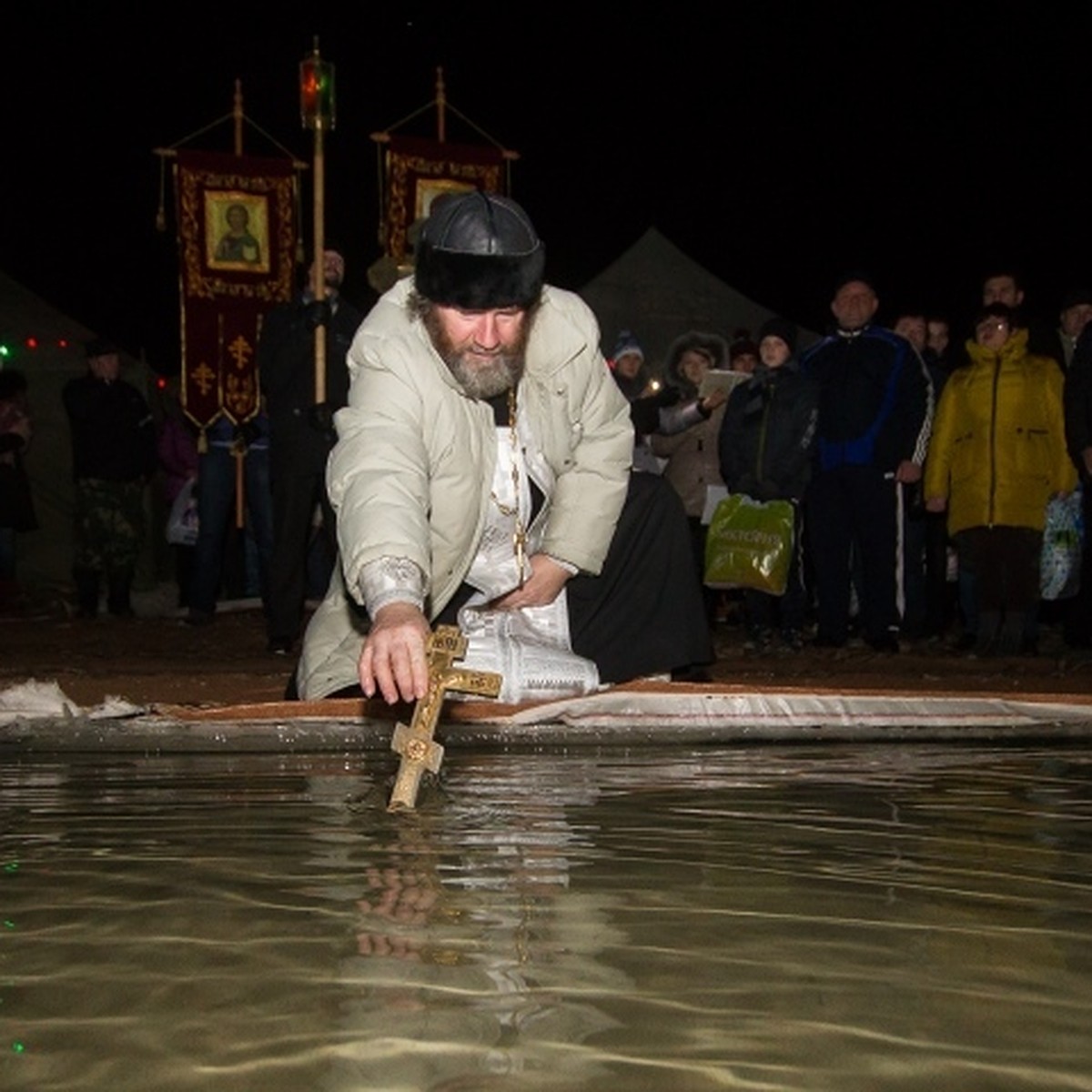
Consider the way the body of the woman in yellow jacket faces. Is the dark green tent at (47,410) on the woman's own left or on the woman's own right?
on the woman's own right

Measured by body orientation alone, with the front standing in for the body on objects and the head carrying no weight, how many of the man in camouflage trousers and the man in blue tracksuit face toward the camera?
2

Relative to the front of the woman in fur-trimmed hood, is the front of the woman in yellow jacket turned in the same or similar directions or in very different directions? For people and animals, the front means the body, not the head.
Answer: same or similar directions

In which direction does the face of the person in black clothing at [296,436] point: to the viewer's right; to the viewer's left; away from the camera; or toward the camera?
toward the camera

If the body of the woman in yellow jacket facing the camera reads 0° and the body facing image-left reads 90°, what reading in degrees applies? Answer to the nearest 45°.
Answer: approximately 0°

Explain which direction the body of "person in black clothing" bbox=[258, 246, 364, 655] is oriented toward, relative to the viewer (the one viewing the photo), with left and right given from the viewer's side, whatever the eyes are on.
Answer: facing the viewer and to the right of the viewer

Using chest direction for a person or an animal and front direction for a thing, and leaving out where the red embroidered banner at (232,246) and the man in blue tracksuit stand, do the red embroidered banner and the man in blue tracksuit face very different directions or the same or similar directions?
same or similar directions

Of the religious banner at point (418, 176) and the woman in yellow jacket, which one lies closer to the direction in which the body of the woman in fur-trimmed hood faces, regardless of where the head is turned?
the woman in yellow jacket

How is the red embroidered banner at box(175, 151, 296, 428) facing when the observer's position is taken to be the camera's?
facing the viewer

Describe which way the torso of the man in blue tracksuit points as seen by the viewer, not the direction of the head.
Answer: toward the camera

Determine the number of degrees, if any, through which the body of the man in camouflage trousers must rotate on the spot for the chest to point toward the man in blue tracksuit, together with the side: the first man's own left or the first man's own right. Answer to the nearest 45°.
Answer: approximately 45° to the first man's own left
